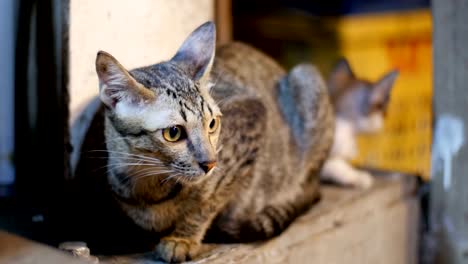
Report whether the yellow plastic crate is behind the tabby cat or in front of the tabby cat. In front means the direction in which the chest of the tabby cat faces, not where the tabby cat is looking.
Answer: behind

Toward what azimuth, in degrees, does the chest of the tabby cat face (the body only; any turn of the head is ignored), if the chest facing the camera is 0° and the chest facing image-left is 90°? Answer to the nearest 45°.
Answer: approximately 45°

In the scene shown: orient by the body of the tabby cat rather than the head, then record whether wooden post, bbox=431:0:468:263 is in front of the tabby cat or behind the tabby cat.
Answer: behind
